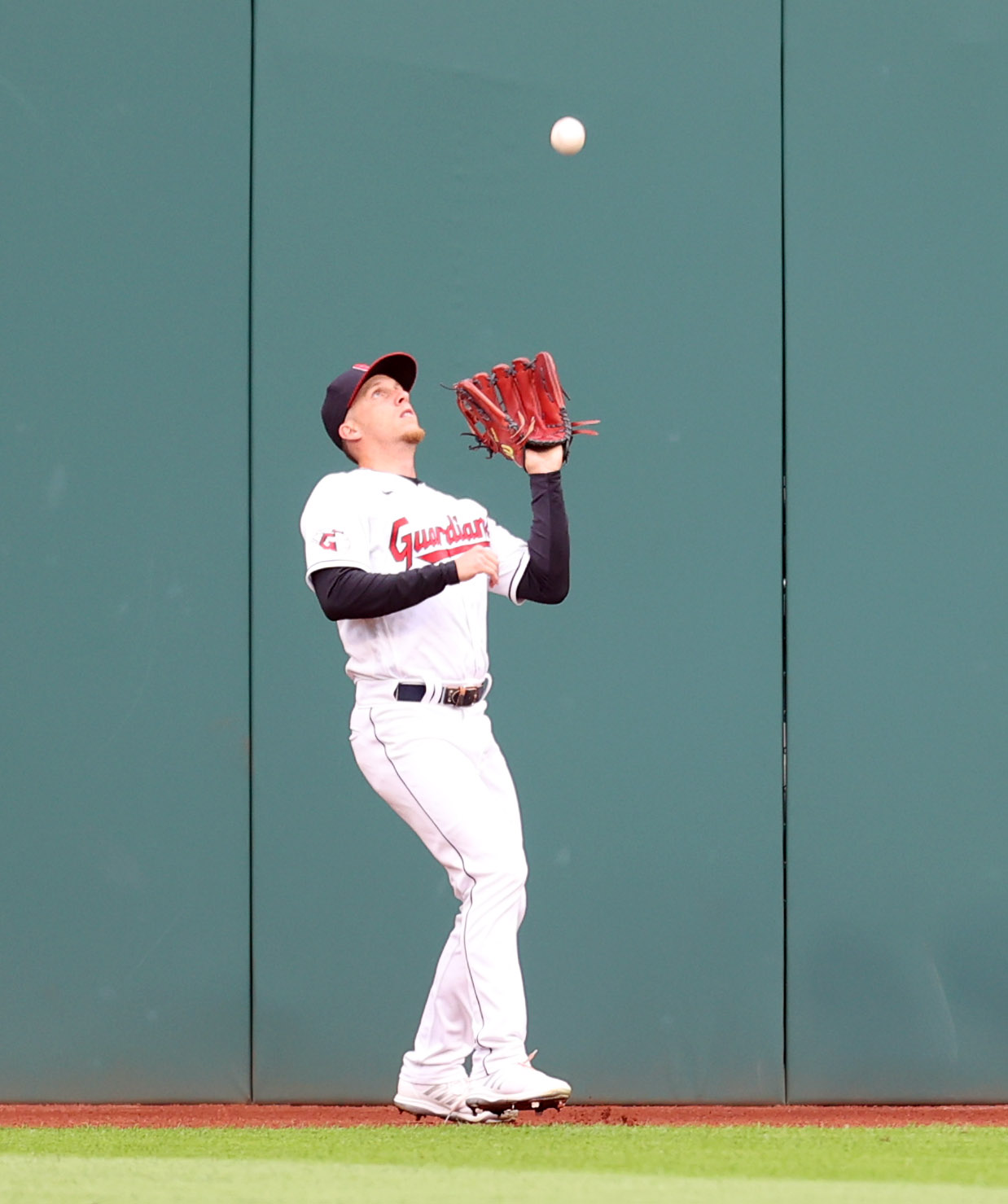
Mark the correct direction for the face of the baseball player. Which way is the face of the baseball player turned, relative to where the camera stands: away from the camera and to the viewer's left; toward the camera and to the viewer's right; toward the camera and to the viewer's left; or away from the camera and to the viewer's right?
toward the camera and to the viewer's right

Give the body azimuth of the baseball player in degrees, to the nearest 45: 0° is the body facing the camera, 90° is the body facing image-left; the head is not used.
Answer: approximately 315°
